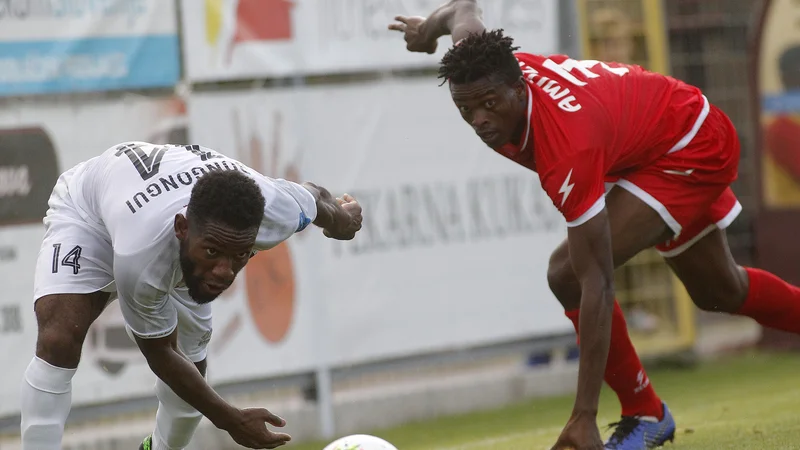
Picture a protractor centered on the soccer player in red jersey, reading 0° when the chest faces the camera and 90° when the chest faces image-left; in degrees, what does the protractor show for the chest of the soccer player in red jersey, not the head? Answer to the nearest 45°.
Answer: approximately 45°

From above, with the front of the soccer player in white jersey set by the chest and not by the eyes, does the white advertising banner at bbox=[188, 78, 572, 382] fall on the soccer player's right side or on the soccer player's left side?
on the soccer player's left side

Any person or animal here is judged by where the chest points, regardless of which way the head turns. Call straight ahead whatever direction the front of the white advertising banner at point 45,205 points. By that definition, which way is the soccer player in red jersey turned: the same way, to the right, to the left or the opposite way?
to the right

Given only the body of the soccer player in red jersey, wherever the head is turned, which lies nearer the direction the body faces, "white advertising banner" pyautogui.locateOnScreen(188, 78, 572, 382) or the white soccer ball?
the white soccer ball

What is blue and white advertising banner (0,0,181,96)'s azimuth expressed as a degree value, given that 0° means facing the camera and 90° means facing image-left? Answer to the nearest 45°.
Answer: approximately 0°

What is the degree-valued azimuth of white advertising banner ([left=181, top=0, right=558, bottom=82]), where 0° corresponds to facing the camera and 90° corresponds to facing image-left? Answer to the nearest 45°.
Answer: approximately 0°

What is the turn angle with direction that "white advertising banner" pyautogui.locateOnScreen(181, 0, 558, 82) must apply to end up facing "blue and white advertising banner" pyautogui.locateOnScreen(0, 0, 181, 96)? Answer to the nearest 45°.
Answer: approximately 45° to its right
